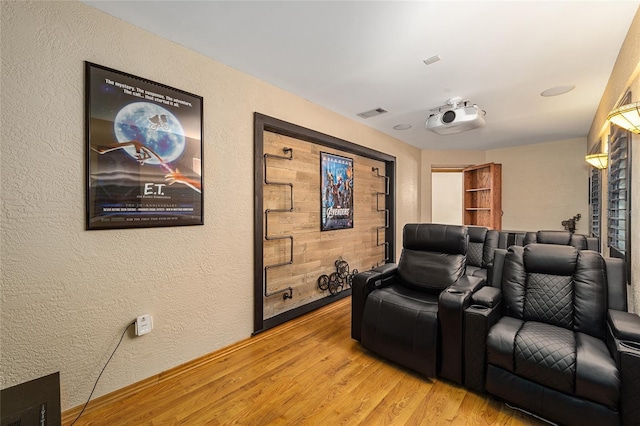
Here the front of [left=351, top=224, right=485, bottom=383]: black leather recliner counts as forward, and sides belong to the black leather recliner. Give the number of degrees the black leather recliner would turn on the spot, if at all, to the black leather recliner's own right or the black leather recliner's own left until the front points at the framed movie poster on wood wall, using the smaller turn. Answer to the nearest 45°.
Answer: approximately 90° to the black leather recliner's own right

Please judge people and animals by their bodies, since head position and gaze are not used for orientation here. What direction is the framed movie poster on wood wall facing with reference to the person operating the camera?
facing the viewer and to the right of the viewer

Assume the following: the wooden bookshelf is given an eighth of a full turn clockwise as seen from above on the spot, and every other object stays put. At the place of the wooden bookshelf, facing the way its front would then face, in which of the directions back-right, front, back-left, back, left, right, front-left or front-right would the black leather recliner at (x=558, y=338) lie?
left

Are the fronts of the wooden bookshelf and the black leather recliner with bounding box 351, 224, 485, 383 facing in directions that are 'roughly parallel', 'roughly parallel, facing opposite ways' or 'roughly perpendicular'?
roughly parallel

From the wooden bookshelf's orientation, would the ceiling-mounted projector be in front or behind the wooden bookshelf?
in front

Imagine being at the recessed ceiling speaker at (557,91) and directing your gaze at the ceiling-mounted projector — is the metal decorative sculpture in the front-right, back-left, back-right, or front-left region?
front-right

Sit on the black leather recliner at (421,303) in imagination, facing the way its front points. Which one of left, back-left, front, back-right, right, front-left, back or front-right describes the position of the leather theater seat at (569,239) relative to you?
back

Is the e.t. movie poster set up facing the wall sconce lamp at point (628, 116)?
yes

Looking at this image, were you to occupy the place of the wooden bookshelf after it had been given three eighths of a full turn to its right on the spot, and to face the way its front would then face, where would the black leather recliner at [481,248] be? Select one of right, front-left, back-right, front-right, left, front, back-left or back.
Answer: back

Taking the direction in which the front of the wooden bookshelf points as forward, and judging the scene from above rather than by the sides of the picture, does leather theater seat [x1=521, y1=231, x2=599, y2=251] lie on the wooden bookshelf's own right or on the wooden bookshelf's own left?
on the wooden bookshelf's own left

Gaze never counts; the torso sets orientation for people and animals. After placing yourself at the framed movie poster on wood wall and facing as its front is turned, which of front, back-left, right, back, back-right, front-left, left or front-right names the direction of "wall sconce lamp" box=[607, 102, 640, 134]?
front

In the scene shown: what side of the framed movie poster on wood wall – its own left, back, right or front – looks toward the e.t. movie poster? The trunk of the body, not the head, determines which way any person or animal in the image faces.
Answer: right

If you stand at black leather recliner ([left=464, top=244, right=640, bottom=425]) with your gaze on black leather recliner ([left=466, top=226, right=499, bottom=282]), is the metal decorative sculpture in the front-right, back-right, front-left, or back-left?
front-left

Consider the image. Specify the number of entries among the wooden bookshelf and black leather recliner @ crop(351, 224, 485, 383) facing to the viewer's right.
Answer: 0

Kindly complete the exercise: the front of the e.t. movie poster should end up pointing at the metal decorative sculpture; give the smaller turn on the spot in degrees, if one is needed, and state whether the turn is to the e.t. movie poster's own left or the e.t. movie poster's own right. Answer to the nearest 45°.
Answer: approximately 45° to the e.t. movie poster's own left

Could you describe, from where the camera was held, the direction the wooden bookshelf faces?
facing the viewer and to the left of the viewer
